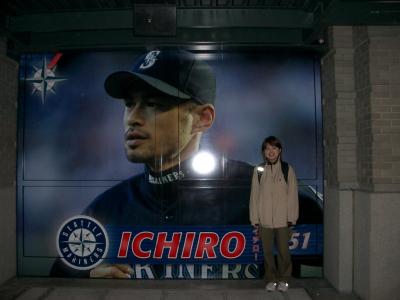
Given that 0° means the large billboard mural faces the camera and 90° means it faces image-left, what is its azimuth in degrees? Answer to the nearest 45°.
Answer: approximately 0°

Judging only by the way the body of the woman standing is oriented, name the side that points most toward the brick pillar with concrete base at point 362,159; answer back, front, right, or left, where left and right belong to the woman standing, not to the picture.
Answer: left

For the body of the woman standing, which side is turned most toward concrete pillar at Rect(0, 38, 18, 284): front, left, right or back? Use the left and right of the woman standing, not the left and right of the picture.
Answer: right

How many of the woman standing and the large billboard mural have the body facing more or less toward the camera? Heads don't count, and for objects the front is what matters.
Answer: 2

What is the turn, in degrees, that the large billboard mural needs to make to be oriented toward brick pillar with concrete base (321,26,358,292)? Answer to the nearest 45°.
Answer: approximately 90° to its left

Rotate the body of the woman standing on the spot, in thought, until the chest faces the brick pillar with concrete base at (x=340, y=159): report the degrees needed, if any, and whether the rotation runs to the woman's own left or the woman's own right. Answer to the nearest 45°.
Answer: approximately 90° to the woman's own left
